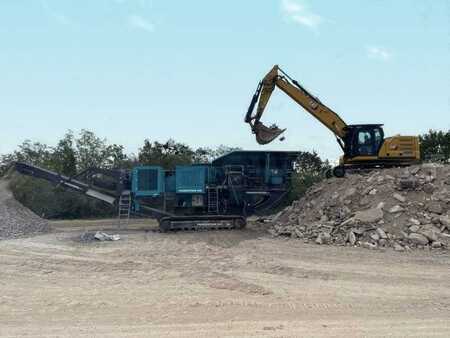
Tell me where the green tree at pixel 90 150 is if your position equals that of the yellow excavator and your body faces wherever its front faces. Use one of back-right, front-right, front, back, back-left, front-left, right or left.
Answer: front-right

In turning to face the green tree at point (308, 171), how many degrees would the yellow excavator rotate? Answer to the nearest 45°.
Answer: approximately 90° to its right

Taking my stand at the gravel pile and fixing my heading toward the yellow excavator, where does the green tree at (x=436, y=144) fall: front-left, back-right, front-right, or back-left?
front-left

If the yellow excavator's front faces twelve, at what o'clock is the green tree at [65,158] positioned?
The green tree is roughly at 1 o'clock from the yellow excavator.

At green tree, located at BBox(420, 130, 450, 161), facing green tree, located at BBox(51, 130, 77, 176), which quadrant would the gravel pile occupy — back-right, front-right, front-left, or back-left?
front-left

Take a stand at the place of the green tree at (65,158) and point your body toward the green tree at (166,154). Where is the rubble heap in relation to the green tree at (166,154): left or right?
right

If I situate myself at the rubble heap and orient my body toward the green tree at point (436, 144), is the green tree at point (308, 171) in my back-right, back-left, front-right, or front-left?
front-left

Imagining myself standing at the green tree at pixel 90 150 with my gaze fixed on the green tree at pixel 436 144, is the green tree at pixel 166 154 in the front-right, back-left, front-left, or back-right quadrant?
front-right

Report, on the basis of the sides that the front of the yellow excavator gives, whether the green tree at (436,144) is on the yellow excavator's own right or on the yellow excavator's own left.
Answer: on the yellow excavator's own right

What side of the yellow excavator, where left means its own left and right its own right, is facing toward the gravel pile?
front

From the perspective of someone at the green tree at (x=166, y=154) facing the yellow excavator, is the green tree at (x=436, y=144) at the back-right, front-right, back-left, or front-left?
front-left

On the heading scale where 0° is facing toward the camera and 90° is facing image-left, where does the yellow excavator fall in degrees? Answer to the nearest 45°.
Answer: approximately 90°

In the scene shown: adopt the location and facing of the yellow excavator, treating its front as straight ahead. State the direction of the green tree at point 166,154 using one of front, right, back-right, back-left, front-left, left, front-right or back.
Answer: front-right
